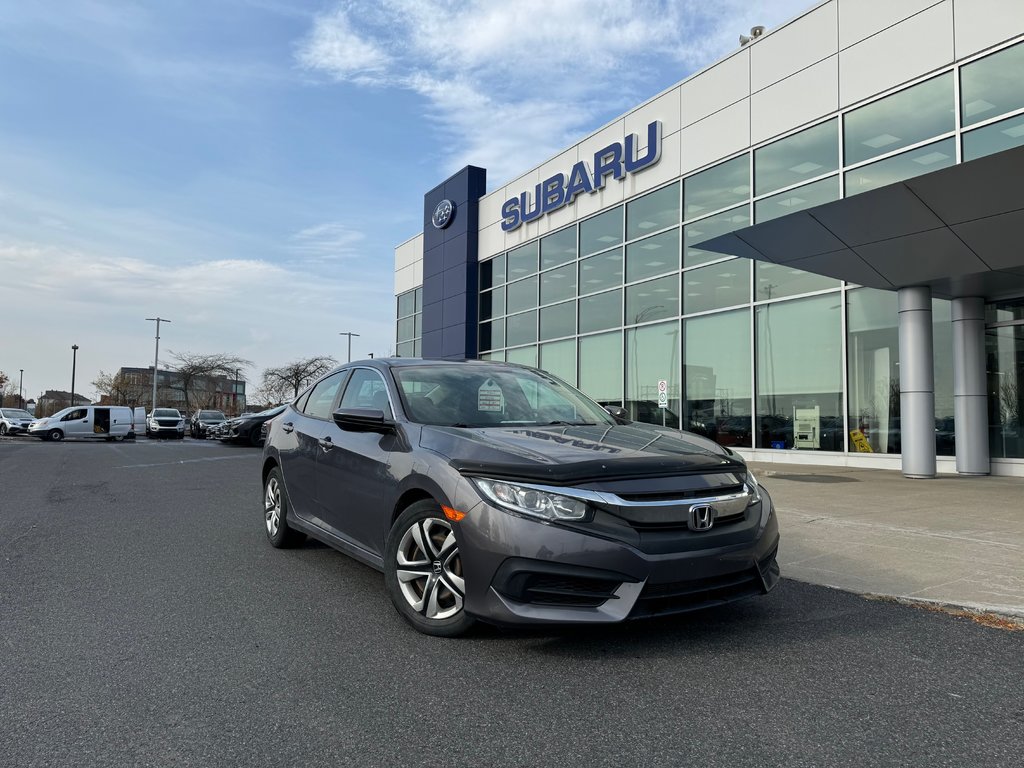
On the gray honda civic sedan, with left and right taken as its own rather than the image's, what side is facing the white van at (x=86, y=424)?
back

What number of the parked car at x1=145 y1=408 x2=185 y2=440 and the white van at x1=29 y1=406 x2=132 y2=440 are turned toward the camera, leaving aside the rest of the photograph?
1

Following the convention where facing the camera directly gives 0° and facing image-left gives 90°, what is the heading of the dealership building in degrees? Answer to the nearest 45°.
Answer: approximately 45°

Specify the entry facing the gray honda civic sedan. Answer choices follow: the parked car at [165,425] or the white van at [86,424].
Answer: the parked car

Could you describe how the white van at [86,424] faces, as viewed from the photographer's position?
facing to the left of the viewer

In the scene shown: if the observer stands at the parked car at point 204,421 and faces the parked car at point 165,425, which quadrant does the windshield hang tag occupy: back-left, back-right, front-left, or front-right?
back-left

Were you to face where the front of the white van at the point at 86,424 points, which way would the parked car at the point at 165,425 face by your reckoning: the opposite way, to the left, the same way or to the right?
to the left
